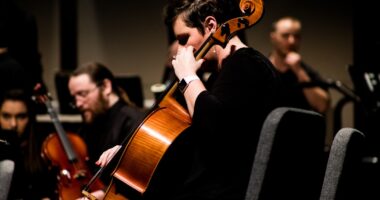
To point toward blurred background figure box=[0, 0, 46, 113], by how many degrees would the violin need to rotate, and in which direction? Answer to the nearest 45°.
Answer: approximately 135° to its right

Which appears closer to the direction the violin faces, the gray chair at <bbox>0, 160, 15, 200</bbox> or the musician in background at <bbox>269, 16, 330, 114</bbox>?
the gray chair

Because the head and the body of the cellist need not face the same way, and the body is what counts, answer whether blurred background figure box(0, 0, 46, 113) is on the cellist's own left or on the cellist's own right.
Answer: on the cellist's own right

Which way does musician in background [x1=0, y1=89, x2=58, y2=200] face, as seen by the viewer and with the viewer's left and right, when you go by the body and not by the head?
facing the viewer and to the left of the viewer

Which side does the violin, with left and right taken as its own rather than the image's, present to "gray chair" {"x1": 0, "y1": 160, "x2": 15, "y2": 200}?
front

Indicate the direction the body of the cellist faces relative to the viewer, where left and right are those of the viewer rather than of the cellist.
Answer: facing to the left of the viewer

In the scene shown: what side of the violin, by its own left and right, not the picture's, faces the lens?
front

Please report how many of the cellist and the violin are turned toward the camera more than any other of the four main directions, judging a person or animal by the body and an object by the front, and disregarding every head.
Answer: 1
